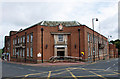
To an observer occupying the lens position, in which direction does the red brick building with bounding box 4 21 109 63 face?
facing the viewer
